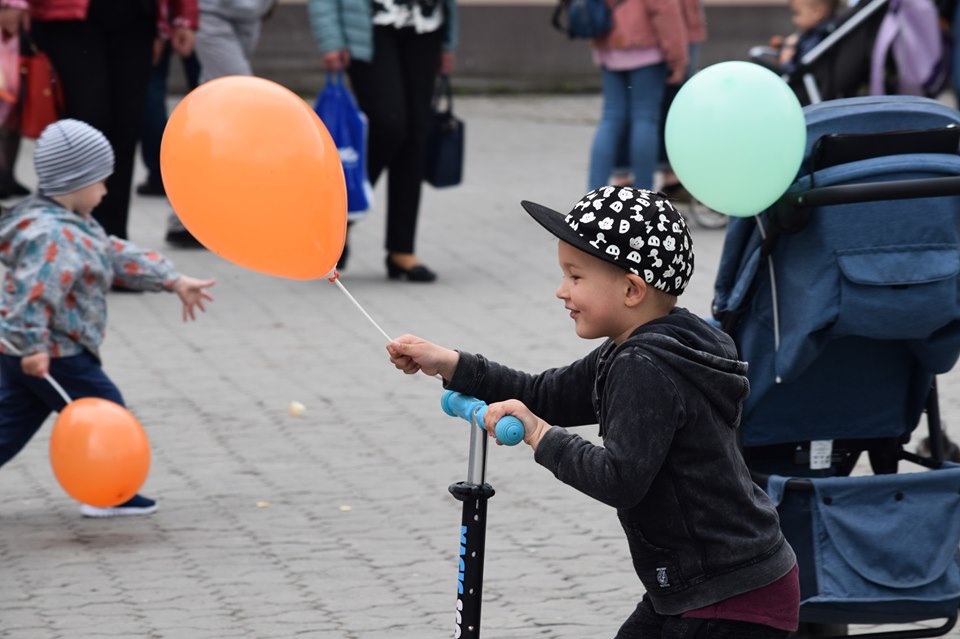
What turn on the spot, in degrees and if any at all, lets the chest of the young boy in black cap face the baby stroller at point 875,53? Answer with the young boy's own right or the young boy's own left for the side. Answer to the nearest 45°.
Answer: approximately 90° to the young boy's own right

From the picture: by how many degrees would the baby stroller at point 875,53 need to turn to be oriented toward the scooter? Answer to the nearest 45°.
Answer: approximately 90° to its left

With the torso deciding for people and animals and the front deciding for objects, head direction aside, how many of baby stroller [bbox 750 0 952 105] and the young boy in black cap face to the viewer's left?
2

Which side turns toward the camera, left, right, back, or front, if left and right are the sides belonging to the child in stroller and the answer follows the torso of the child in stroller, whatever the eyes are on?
left

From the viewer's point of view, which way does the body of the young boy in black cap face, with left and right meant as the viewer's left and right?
facing to the left of the viewer

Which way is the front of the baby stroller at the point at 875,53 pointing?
to the viewer's left

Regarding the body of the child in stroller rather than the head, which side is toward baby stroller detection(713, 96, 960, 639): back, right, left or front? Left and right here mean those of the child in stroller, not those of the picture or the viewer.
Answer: left

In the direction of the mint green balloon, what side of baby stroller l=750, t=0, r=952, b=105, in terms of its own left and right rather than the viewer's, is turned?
left

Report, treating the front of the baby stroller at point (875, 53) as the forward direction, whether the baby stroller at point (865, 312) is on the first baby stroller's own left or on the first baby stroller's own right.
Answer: on the first baby stroller's own left
